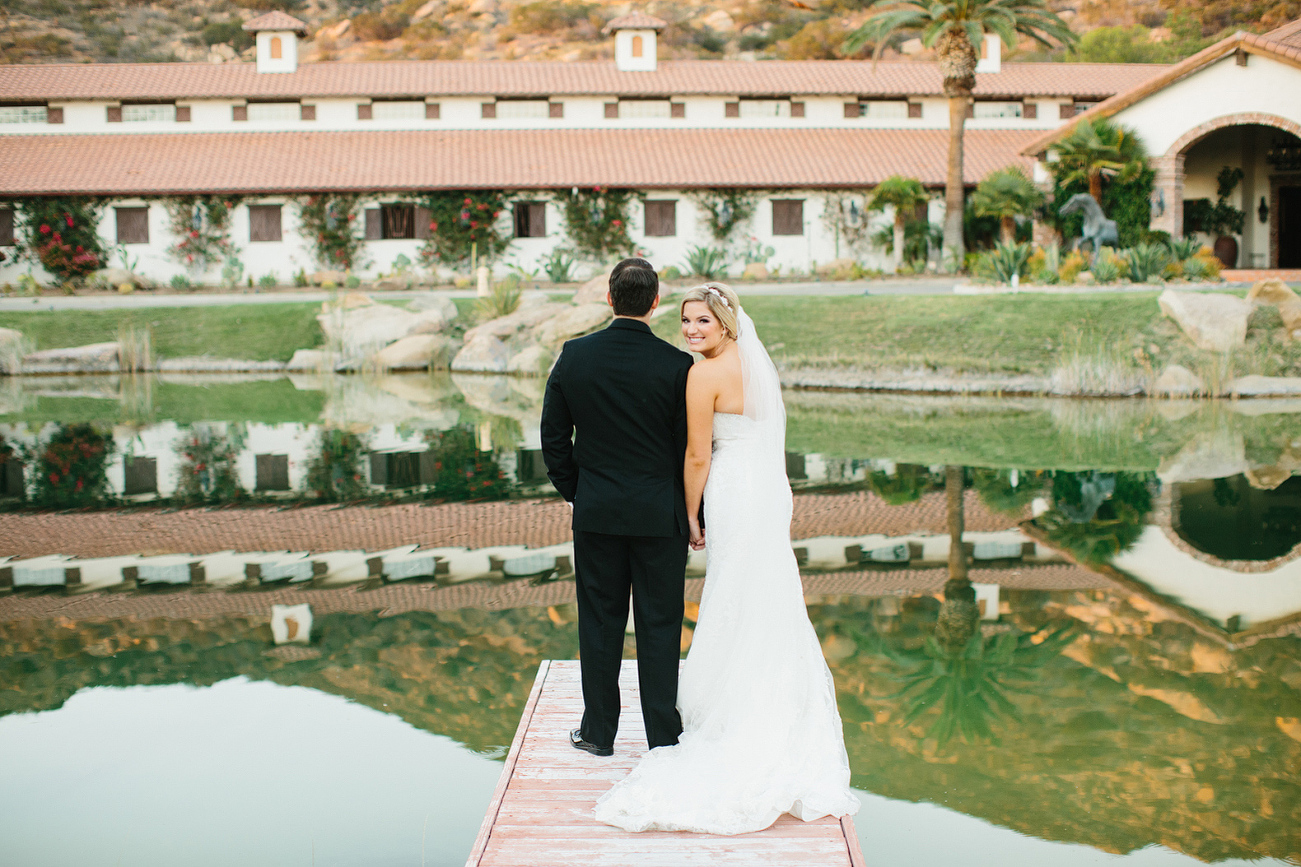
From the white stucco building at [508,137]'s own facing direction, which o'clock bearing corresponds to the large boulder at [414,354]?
The large boulder is roughly at 12 o'clock from the white stucco building.

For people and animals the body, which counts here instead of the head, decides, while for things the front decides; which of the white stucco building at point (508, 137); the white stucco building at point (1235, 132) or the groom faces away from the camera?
the groom

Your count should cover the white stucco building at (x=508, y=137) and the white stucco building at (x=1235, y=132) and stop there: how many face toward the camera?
2

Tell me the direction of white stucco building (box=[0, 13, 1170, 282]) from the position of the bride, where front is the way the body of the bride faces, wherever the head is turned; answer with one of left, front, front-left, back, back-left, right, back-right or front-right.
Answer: front-right

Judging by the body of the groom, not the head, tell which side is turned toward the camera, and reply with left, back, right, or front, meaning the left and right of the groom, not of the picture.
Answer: back

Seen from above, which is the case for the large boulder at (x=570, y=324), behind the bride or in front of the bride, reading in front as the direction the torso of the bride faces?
in front

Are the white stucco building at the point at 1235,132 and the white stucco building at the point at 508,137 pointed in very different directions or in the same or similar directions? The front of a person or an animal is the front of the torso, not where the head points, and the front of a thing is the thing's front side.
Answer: same or similar directions

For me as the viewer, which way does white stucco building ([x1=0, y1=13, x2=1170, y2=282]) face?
facing the viewer

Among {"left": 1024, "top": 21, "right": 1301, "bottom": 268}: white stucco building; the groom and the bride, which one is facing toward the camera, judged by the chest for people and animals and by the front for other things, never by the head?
the white stucco building

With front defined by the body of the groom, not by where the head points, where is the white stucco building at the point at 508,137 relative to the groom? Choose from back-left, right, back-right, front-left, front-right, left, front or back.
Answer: front

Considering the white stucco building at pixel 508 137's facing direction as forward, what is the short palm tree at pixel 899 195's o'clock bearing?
The short palm tree is roughly at 10 o'clock from the white stucco building.

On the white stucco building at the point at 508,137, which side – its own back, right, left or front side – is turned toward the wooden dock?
front

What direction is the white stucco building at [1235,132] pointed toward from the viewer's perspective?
toward the camera

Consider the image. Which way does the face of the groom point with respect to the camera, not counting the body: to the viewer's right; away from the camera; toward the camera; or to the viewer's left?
away from the camera
